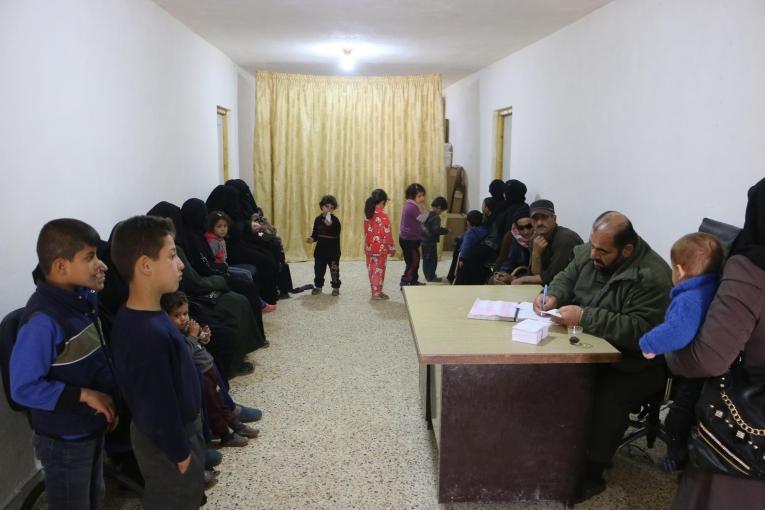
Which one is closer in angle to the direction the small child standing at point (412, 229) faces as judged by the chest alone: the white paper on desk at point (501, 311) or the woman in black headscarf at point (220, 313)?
the white paper on desk

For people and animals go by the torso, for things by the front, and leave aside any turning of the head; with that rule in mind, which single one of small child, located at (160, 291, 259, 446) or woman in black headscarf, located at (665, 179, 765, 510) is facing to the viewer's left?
the woman in black headscarf

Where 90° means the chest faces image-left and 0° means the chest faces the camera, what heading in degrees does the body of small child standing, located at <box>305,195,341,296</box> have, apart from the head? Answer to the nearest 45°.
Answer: approximately 0°

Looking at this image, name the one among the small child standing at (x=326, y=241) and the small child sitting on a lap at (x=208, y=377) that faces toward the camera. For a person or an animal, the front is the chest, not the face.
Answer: the small child standing at (x=326, y=241)

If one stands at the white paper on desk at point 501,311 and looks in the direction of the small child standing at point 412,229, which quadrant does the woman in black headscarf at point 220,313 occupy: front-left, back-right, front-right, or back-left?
front-left

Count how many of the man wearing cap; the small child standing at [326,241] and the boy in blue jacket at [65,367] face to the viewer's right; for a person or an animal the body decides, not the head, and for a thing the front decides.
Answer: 1

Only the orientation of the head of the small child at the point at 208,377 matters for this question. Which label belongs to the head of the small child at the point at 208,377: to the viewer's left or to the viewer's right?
to the viewer's right

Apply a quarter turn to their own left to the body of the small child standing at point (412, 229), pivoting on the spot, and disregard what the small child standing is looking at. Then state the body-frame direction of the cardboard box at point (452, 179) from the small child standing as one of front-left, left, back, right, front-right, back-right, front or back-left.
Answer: front

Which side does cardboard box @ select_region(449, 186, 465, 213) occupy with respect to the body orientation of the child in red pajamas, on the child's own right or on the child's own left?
on the child's own left

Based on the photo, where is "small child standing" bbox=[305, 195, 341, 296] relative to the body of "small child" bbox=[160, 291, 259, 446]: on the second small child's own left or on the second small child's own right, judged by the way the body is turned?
on the second small child's own left

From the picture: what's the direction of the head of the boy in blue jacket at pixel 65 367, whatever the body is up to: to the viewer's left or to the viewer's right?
to the viewer's right

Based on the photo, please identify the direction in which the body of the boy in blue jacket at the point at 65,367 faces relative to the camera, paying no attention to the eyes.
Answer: to the viewer's right

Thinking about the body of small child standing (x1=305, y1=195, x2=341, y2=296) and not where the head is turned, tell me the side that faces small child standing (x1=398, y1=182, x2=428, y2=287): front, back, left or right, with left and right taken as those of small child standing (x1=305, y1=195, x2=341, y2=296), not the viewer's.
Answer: left

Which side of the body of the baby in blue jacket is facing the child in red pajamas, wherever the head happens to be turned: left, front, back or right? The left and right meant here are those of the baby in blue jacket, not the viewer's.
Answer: front

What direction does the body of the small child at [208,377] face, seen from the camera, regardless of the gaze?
to the viewer's right
